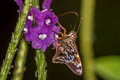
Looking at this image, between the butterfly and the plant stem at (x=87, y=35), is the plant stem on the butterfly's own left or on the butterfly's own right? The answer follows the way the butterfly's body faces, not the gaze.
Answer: on the butterfly's own right

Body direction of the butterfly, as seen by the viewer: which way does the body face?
to the viewer's left
